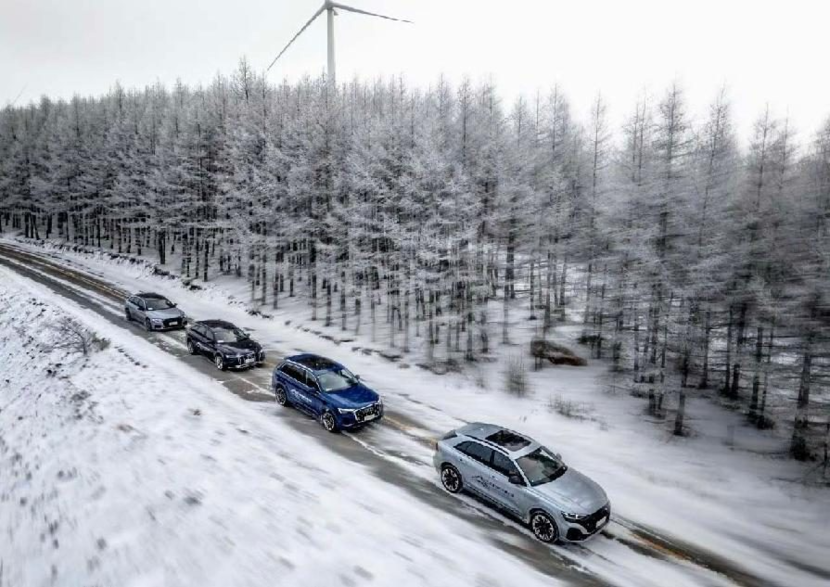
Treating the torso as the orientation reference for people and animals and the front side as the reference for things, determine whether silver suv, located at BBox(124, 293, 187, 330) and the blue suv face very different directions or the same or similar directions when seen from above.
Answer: same or similar directions

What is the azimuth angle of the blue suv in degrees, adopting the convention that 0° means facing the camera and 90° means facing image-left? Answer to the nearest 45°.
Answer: approximately 315°

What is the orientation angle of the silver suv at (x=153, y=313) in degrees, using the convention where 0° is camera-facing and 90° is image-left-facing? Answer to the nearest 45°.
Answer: approximately 315°

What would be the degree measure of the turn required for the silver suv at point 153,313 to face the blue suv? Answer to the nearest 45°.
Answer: approximately 45° to its right

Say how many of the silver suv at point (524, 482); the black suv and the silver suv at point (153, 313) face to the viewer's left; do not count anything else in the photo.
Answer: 0

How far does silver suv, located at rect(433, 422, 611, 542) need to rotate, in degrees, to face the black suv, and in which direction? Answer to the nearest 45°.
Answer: approximately 180°

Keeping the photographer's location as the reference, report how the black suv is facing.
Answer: facing the viewer and to the right of the viewer

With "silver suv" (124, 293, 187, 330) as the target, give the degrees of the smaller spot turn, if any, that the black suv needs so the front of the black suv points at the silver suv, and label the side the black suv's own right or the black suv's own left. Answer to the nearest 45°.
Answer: approximately 180°

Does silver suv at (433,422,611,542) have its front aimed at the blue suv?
no

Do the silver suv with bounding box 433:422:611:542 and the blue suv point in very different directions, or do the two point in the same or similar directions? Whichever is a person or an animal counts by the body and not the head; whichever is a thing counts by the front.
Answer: same or similar directions

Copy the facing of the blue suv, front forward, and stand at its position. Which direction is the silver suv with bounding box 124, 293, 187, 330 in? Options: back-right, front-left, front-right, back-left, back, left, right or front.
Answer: back

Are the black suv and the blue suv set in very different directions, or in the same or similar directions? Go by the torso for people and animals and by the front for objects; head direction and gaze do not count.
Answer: same or similar directions

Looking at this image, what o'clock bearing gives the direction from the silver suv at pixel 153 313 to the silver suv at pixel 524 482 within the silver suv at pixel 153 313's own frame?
the silver suv at pixel 524 482 is roughly at 1 o'clock from the silver suv at pixel 153 313.

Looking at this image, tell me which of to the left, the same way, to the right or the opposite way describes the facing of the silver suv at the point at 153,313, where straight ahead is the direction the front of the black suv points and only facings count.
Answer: the same way

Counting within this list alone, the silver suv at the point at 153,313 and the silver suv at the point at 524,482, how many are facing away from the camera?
0

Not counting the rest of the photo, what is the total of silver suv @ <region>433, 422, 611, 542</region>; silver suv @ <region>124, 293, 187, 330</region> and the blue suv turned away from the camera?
0
